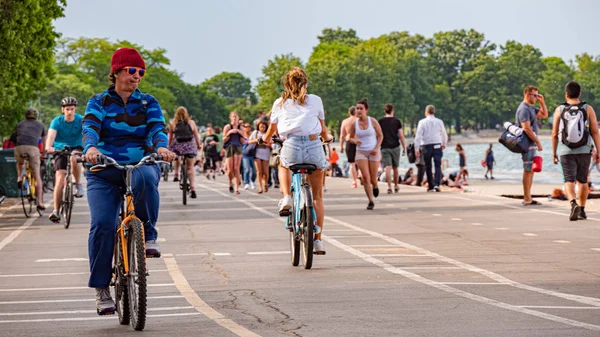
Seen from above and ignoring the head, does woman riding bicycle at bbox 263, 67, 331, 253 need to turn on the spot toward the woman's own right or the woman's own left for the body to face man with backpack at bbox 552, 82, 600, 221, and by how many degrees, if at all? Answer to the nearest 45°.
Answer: approximately 45° to the woman's own right

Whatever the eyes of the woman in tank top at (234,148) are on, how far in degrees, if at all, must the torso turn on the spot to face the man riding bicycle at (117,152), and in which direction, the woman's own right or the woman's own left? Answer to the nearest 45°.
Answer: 0° — they already face them

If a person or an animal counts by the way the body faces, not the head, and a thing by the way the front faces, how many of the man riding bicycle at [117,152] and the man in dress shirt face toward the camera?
1

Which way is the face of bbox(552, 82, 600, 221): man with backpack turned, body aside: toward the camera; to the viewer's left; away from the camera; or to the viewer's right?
away from the camera

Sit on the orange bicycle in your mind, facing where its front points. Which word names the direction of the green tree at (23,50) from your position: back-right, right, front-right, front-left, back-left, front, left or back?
back

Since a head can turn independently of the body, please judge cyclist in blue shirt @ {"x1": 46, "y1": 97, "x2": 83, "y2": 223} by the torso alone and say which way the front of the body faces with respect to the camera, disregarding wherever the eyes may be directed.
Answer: toward the camera

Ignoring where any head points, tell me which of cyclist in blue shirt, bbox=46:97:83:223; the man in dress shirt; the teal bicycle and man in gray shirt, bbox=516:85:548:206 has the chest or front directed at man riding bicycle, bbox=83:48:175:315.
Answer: the cyclist in blue shirt

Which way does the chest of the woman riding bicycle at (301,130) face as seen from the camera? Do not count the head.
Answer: away from the camera

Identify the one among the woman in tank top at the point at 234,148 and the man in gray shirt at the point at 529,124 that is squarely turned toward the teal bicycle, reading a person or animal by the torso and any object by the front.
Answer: the woman in tank top

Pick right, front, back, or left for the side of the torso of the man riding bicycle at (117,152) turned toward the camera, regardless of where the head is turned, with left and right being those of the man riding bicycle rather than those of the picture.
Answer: front

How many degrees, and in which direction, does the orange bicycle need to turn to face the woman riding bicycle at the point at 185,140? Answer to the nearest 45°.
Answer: approximately 180°

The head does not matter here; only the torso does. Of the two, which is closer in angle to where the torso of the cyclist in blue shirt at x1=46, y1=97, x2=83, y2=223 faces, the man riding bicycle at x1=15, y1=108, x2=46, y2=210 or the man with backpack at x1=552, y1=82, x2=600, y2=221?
the man with backpack

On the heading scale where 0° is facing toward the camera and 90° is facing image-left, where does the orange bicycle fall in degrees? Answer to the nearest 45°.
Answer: approximately 0°

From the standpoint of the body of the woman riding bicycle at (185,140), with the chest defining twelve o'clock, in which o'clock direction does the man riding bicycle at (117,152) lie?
The man riding bicycle is roughly at 6 o'clock from the woman riding bicycle.

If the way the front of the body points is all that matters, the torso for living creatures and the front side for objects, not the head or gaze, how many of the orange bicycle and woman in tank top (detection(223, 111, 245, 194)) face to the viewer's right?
0
